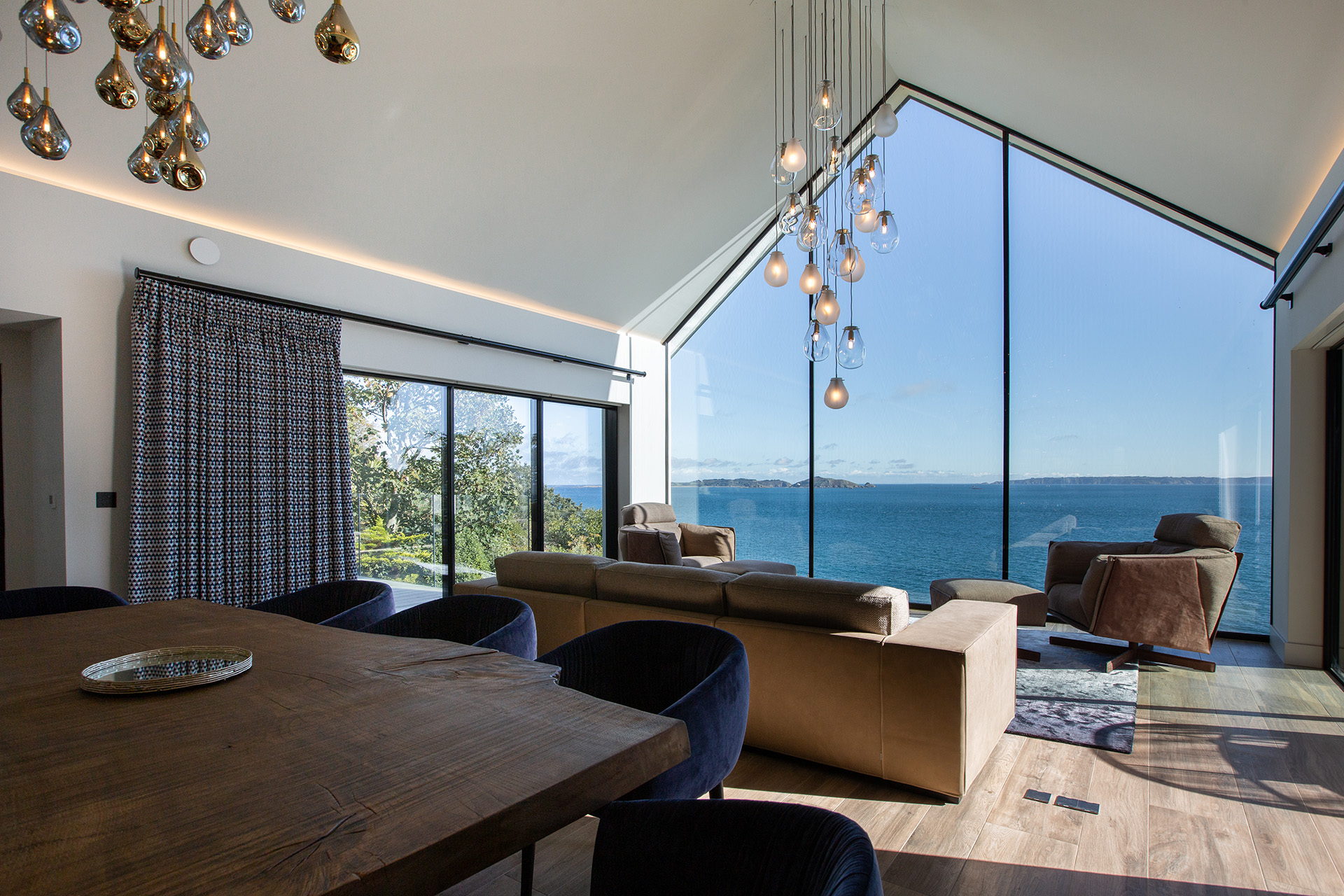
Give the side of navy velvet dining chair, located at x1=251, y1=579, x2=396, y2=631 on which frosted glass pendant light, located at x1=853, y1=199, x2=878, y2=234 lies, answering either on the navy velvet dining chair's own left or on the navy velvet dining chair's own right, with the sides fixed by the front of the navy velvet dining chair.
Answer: on the navy velvet dining chair's own left

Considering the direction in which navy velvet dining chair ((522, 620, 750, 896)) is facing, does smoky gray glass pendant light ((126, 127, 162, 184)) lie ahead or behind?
ahead

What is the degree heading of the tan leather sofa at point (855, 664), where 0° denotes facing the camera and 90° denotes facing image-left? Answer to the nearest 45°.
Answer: approximately 225°

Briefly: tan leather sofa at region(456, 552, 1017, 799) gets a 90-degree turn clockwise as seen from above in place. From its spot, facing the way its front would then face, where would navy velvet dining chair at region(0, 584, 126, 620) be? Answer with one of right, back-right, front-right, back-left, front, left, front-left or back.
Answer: back-right

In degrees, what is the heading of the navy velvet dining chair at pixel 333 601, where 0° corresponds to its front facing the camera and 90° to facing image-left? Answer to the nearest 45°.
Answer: approximately 45°

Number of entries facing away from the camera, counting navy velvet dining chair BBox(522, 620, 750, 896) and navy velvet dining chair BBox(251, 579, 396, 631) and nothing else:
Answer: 0

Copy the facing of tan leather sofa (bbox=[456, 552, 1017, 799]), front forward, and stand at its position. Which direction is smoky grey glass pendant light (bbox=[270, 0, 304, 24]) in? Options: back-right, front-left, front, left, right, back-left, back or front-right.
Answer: back

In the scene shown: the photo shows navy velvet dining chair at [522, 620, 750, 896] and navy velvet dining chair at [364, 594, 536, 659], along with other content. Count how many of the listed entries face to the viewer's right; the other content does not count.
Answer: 0

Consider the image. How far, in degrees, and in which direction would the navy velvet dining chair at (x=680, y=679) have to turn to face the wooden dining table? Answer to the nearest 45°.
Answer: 0° — it already faces it

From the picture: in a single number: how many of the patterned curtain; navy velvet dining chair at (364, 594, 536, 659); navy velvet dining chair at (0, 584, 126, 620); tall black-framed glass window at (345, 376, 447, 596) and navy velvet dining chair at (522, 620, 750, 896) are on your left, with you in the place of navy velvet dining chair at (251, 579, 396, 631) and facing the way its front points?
2

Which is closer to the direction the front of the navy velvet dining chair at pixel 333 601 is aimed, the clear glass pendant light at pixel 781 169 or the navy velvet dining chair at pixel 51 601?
the navy velvet dining chair
